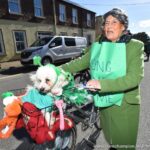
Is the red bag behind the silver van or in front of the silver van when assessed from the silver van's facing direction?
in front

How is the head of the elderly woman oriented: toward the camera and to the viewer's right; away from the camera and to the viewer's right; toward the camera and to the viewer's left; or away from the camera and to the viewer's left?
toward the camera and to the viewer's left

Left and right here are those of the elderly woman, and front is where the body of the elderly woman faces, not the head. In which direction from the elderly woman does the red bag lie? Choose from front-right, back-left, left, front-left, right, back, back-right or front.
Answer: front-right

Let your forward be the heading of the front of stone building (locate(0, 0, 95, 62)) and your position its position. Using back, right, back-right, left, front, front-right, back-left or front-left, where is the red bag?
front-right

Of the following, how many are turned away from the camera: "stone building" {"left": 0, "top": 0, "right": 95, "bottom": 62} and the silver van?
0

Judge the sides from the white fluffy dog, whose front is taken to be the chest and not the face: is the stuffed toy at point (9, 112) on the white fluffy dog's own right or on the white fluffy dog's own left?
on the white fluffy dog's own right

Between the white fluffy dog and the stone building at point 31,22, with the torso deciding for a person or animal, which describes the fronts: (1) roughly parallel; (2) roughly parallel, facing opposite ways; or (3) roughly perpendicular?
roughly perpendicular

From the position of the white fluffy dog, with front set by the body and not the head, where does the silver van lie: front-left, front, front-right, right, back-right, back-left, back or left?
back-right

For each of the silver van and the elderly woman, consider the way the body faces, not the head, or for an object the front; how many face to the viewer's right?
0

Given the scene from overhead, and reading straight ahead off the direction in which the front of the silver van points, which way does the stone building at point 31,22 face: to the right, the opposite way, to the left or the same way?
to the left

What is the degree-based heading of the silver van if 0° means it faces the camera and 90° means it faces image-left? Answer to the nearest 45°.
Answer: approximately 45°

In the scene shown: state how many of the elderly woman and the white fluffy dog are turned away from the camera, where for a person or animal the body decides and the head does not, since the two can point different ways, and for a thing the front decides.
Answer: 0
